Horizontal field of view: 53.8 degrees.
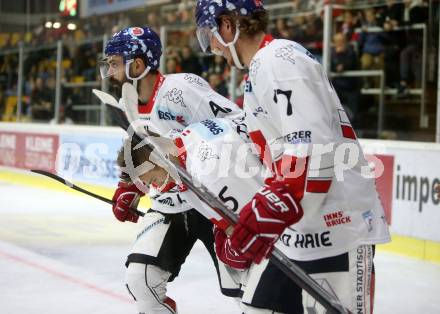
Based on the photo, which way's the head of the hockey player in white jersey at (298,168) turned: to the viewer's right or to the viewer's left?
to the viewer's left

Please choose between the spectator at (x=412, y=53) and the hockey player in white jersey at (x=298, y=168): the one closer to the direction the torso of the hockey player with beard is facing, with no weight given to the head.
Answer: the hockey player in white jersey
